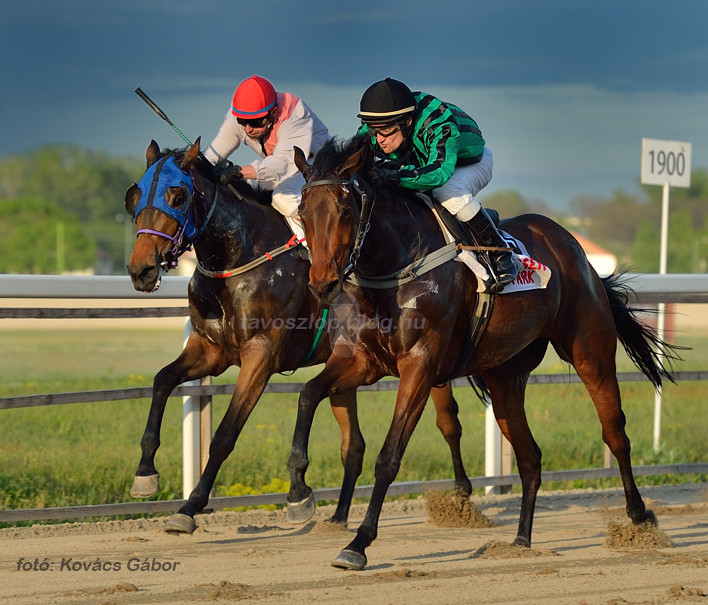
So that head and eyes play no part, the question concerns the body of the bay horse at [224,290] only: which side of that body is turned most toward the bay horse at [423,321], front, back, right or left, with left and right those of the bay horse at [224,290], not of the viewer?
left

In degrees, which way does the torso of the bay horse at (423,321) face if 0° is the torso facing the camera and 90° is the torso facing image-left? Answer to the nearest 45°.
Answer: approximately 45°

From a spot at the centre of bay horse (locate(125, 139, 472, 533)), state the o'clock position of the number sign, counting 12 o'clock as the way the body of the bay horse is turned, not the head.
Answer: The number sign is roughly at 6 o'clock from the bay horse.

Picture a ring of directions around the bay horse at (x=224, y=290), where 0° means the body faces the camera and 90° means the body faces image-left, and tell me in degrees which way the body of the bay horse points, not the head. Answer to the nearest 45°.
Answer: approximately 45°

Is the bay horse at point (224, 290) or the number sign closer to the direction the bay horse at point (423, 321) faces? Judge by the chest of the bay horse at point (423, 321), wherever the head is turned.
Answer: the bay horse

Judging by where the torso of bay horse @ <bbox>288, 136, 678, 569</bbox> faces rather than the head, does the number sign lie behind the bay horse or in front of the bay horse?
behind

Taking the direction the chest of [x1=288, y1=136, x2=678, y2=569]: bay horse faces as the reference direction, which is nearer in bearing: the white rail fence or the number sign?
the white rail fence

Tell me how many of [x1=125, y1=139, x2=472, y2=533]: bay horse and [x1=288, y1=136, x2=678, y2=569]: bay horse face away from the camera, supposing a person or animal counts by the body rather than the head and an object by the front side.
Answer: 0

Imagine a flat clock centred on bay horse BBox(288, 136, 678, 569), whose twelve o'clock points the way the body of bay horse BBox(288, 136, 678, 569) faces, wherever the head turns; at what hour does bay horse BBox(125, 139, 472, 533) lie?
bay horse BBox(125, 139, 472, 533) is roughly at 2 o'clock from bay horse BBox(288, 136, 678, 569).
